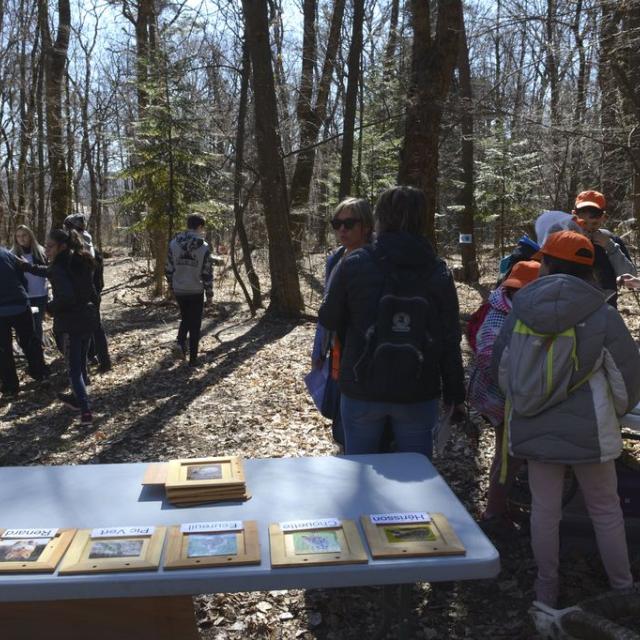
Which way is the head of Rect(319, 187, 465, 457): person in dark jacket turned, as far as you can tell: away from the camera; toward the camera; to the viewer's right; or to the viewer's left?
away from the camera

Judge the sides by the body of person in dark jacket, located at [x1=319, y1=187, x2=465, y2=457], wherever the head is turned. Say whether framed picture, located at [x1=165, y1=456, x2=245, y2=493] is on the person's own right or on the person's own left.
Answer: on the person's own left

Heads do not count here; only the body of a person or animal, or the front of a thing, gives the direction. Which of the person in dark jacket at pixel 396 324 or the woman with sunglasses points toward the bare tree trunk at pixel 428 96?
the person in dark jacket

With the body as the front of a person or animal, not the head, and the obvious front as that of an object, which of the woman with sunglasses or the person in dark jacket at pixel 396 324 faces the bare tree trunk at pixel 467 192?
the person in dark jacket

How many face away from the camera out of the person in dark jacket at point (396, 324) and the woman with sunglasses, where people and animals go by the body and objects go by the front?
1

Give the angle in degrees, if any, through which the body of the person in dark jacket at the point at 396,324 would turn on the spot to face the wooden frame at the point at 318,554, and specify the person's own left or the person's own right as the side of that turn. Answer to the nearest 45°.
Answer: approximately 180°

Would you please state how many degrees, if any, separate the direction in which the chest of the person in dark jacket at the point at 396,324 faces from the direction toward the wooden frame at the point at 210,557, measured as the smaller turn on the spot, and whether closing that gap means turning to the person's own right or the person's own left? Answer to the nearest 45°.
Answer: approximately 135° to the person's own left

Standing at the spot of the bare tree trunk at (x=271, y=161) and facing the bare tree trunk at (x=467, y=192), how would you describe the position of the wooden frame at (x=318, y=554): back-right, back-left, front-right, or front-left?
back-right

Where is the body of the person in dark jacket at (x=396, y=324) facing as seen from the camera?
away from the camera

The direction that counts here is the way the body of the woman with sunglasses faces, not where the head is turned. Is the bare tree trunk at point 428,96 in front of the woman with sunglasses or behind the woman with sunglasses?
behind

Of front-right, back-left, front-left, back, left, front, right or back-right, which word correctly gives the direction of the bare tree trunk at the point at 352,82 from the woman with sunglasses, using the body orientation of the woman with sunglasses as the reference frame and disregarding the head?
back-right

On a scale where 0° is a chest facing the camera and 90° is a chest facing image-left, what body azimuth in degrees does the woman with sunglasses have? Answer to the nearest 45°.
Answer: approximately 45°

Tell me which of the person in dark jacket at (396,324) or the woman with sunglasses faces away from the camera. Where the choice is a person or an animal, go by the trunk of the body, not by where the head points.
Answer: the person in dark jacket
